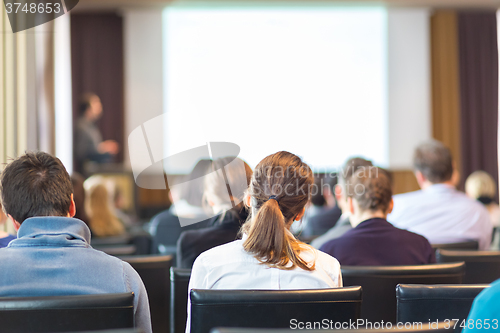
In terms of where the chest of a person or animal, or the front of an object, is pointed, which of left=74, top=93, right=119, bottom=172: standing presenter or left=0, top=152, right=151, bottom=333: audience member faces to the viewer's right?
left=74, top=93, right=119, bottom=172: standing presenter

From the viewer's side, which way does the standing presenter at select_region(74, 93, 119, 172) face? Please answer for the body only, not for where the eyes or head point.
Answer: to the viewer's right

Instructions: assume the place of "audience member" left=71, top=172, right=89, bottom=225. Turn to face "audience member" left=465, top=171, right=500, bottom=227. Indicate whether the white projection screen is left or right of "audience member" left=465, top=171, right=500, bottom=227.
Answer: left

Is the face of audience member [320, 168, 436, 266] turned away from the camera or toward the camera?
away from the camera

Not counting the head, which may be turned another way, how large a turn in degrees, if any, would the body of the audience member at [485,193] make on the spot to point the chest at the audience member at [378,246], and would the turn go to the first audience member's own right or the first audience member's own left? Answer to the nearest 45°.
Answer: approximately 180°

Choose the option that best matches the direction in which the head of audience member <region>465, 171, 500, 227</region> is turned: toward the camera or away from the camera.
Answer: away from the camera

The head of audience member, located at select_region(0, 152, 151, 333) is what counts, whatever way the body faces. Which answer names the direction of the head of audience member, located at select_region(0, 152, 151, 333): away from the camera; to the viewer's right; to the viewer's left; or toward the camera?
away from the camera

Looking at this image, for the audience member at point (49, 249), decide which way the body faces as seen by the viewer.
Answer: away from the camera

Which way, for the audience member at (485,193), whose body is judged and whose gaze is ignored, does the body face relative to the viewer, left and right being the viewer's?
facing away from the viewer

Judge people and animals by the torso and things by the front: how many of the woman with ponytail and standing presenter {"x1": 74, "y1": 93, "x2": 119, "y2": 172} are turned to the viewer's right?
1

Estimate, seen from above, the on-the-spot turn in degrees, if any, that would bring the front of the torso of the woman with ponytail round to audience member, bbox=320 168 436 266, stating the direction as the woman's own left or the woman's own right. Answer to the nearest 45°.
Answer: approximately 45° to the woman's own right

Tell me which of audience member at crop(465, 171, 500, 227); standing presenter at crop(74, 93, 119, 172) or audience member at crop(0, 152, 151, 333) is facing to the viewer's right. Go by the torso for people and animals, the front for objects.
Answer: standing presenter at crop(74, 93, 119, 172)

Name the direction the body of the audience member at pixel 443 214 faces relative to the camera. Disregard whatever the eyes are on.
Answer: away from the camera

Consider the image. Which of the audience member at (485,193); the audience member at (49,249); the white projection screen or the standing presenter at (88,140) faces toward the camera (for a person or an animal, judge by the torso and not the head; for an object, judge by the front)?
the white projection screen

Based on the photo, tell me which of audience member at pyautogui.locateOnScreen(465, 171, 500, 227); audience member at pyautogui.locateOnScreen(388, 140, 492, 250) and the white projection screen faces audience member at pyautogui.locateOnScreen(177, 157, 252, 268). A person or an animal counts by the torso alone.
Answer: the white projection screen

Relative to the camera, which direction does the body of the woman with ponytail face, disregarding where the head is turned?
away from the camera

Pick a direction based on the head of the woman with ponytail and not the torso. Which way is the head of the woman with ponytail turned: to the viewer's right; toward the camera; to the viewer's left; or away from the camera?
away from the camera

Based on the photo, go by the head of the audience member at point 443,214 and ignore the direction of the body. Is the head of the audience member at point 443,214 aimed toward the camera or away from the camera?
away from the camera
